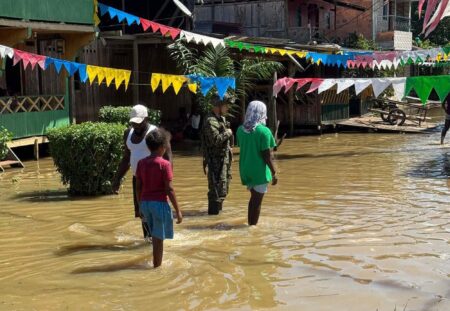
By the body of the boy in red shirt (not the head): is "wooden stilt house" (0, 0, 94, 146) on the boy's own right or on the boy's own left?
on the boy's own left

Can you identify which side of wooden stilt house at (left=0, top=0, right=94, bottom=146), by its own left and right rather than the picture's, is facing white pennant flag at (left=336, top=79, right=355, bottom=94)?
left

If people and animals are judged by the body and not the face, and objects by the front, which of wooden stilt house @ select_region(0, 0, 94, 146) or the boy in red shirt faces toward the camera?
the wooden stilt house

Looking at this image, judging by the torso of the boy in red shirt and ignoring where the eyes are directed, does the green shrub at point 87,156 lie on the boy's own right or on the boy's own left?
on the boy's own left

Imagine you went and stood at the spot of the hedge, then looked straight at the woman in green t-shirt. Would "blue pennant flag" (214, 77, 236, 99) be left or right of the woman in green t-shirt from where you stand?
left

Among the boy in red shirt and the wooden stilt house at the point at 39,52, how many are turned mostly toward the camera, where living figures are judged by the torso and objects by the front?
1

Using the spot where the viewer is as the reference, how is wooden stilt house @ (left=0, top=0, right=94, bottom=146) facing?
facing the viewer

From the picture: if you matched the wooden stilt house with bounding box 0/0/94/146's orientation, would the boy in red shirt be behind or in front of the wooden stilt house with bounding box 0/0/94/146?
in front

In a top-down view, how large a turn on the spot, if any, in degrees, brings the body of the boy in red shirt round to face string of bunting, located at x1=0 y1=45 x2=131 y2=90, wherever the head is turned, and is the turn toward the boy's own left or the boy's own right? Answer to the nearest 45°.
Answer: approximately 45° to the boy's own left

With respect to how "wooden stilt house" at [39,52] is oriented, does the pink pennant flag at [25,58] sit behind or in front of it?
in front

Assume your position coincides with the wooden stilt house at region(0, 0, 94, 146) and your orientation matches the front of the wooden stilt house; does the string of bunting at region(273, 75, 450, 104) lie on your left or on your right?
on your left

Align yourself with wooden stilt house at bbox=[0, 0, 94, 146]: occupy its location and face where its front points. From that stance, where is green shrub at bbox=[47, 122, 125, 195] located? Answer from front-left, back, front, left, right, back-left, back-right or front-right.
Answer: front

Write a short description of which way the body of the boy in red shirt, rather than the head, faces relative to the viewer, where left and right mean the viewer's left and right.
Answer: facing away from the viewer and to the right of the viewer
